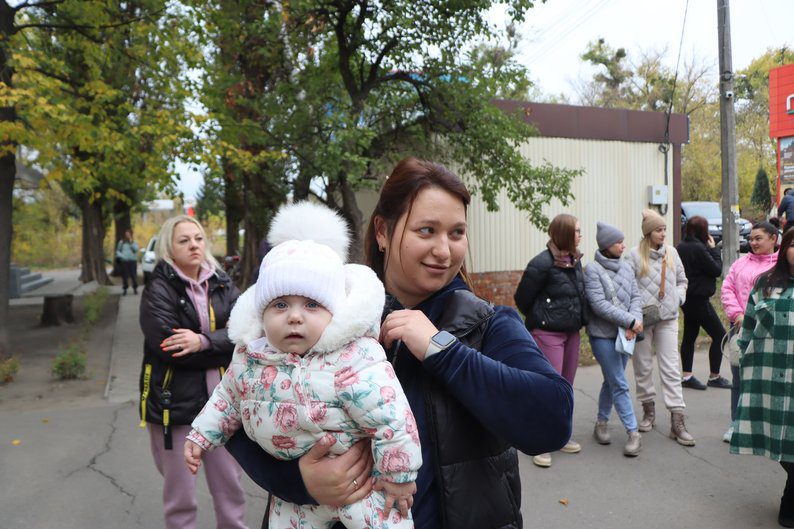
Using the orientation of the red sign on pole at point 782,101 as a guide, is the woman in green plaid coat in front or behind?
in front

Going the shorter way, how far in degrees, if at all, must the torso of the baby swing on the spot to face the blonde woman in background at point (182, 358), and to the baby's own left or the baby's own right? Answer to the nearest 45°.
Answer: approximately 180°

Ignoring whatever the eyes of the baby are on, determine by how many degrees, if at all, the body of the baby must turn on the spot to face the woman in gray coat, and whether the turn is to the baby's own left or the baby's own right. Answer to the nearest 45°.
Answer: approximately 135° to the baby's own left

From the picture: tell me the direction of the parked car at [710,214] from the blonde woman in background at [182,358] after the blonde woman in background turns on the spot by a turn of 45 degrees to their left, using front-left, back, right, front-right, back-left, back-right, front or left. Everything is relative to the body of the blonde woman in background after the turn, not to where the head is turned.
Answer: front-left

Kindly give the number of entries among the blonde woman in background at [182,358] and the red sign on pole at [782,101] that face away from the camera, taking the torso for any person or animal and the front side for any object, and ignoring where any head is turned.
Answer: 0

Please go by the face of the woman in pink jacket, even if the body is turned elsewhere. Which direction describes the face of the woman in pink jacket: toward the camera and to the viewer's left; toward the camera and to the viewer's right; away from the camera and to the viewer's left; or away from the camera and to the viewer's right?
toward the camera and to the viewer's left

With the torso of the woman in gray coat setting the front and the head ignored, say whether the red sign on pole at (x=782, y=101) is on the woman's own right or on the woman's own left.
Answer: on the woman's own left

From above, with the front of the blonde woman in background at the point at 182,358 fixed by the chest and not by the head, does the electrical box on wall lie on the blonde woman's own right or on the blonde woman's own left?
on the blonde woman's own left

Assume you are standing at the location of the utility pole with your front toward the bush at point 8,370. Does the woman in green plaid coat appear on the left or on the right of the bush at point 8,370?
left

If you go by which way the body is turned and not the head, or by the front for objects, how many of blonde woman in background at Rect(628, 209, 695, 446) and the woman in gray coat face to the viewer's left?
0

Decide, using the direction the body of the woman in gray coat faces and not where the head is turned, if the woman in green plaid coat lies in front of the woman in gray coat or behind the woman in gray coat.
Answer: in front

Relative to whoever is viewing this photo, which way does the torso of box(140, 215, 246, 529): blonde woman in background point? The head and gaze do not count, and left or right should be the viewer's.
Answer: facing the viewer and to the right of the viewer

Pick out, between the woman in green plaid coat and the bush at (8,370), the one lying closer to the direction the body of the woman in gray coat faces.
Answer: the woman in green plaid coat

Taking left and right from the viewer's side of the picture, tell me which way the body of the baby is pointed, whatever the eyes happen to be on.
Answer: facing the viewer
